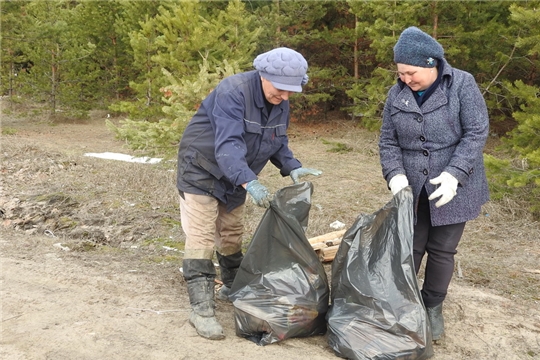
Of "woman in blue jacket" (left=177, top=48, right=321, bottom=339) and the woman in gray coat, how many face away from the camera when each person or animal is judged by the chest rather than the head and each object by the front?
0

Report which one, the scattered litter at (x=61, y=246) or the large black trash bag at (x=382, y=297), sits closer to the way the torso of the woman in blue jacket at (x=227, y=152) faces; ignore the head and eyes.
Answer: the large black trash bag

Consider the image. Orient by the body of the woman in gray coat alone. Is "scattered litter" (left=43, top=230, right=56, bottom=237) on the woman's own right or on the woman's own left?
on the woman's own right

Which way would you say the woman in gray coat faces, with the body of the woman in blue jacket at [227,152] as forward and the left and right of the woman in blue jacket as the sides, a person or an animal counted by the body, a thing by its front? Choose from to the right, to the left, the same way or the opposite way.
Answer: to the right

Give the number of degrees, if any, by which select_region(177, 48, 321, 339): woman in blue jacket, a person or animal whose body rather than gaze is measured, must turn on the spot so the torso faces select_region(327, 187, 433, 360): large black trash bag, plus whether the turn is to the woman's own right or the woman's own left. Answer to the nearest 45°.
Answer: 0° — they already face it

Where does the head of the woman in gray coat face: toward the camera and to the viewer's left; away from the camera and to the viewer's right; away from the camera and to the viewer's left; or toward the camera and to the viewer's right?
toward the camera and to the viewer's left

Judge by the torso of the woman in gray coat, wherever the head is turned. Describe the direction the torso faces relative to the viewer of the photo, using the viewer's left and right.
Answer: facing the viewer and to the left of the viewer

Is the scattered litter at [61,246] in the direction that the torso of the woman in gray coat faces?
no

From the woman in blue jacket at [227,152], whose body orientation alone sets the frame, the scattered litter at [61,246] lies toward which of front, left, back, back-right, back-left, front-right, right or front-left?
back

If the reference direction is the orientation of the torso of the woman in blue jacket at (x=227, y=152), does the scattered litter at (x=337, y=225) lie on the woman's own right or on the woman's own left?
on the woman's own left

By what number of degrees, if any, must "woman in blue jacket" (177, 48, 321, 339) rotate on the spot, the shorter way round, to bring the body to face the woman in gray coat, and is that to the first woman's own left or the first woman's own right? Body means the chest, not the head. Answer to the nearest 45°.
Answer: approximately 45° to the first woman's own left

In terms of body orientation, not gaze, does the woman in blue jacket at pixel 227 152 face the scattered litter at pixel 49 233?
no

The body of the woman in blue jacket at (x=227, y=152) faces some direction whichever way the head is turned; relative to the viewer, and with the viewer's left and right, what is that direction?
facing the viewer and to the right of the viewer

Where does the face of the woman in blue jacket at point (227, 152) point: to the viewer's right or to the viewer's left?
to the viewer's right

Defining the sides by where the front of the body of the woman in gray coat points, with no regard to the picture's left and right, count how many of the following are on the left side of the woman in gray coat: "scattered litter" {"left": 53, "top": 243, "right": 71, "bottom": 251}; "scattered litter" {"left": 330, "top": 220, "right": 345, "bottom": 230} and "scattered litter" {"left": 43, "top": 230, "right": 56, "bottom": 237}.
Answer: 0

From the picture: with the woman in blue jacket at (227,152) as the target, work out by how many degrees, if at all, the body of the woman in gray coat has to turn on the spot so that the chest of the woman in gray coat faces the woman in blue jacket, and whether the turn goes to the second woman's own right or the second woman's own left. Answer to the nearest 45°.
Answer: approximately 45° to the second woman's own right
